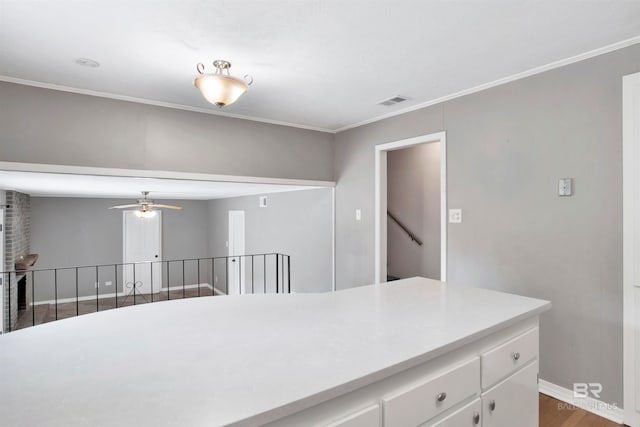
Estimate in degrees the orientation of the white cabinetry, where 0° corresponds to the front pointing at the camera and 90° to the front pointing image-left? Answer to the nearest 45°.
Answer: approximately 315°

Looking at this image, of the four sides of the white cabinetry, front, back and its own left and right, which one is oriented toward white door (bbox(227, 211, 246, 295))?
back

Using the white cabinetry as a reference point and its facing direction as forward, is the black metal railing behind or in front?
behind
